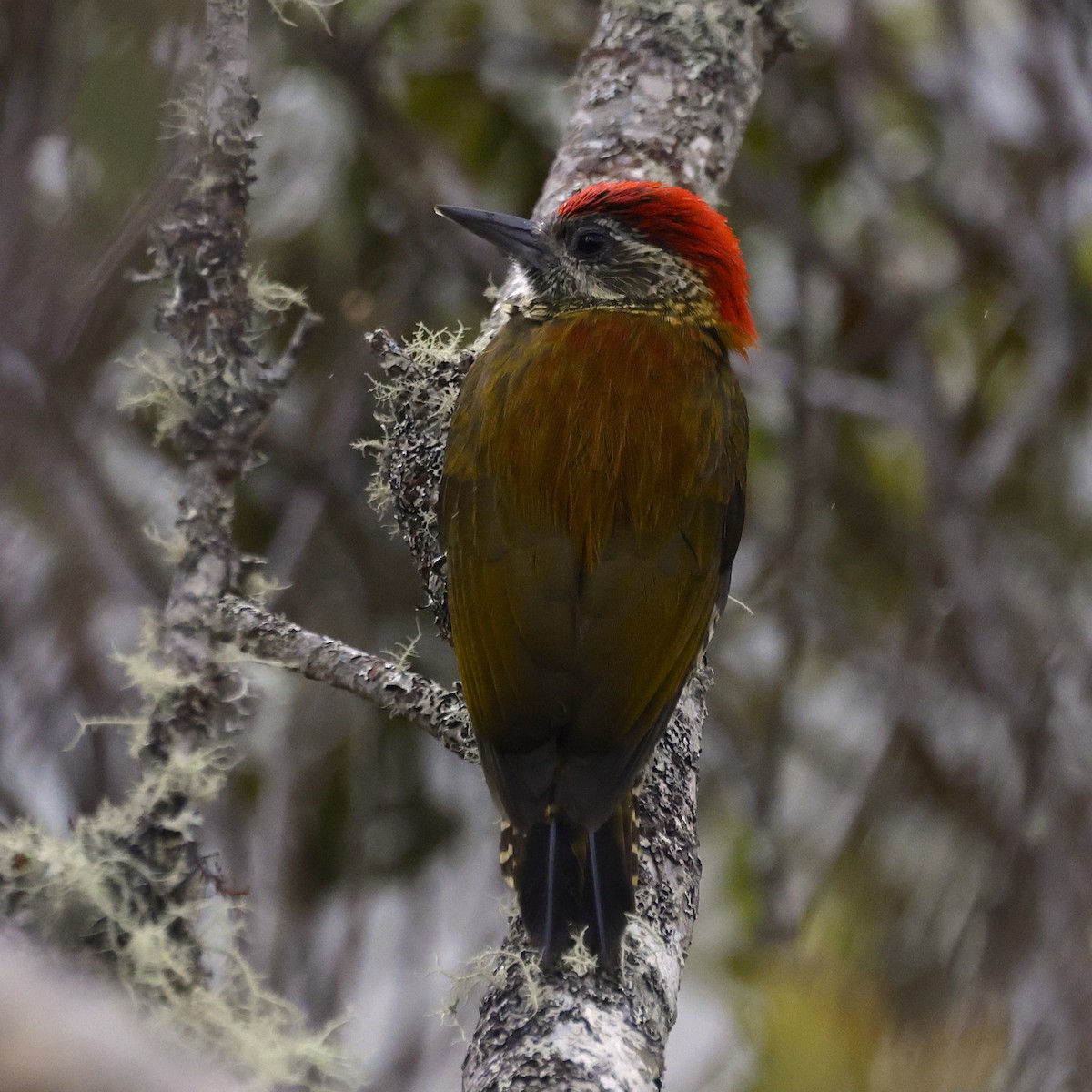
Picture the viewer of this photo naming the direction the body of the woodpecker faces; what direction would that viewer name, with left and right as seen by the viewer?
facing away from the viewer
